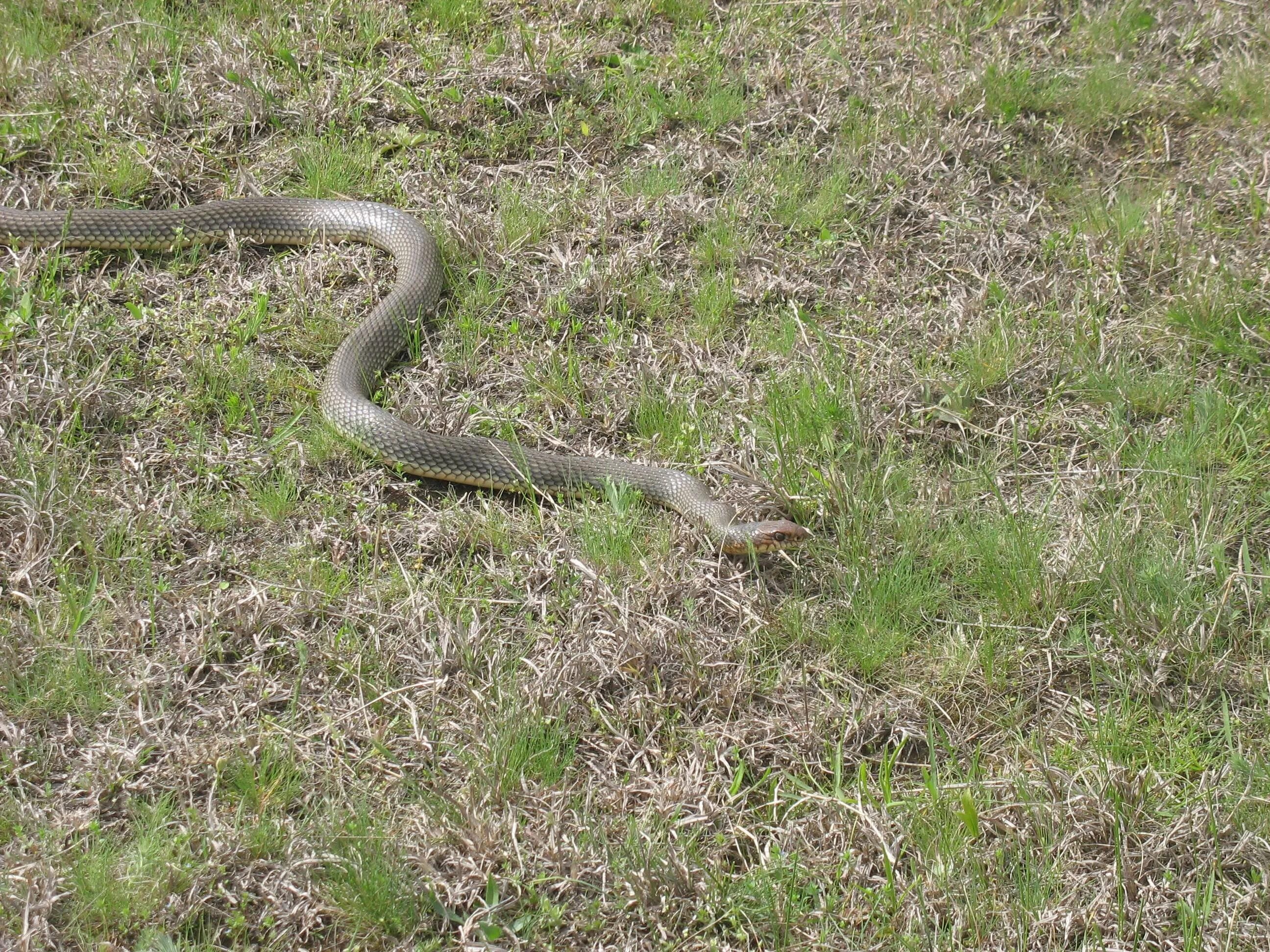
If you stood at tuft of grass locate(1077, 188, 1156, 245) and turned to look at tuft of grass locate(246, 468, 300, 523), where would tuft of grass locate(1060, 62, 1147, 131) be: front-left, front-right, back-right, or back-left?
back-right

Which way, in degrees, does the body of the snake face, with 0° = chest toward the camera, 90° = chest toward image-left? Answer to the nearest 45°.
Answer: approximately 270°

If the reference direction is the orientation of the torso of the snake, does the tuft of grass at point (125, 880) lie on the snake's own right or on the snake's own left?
on the snake's own right

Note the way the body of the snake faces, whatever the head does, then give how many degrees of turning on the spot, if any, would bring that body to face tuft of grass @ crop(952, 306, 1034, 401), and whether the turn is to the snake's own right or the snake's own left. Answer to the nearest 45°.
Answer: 0° — it already faces it

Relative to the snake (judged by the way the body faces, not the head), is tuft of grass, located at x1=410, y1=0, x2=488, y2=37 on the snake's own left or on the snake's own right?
on the snake's own left

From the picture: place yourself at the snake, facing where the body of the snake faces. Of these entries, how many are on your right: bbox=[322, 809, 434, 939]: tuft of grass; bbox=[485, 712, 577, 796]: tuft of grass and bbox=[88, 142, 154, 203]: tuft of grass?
2

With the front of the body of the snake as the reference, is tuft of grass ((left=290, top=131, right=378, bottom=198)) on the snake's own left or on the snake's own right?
on the snake's own left
